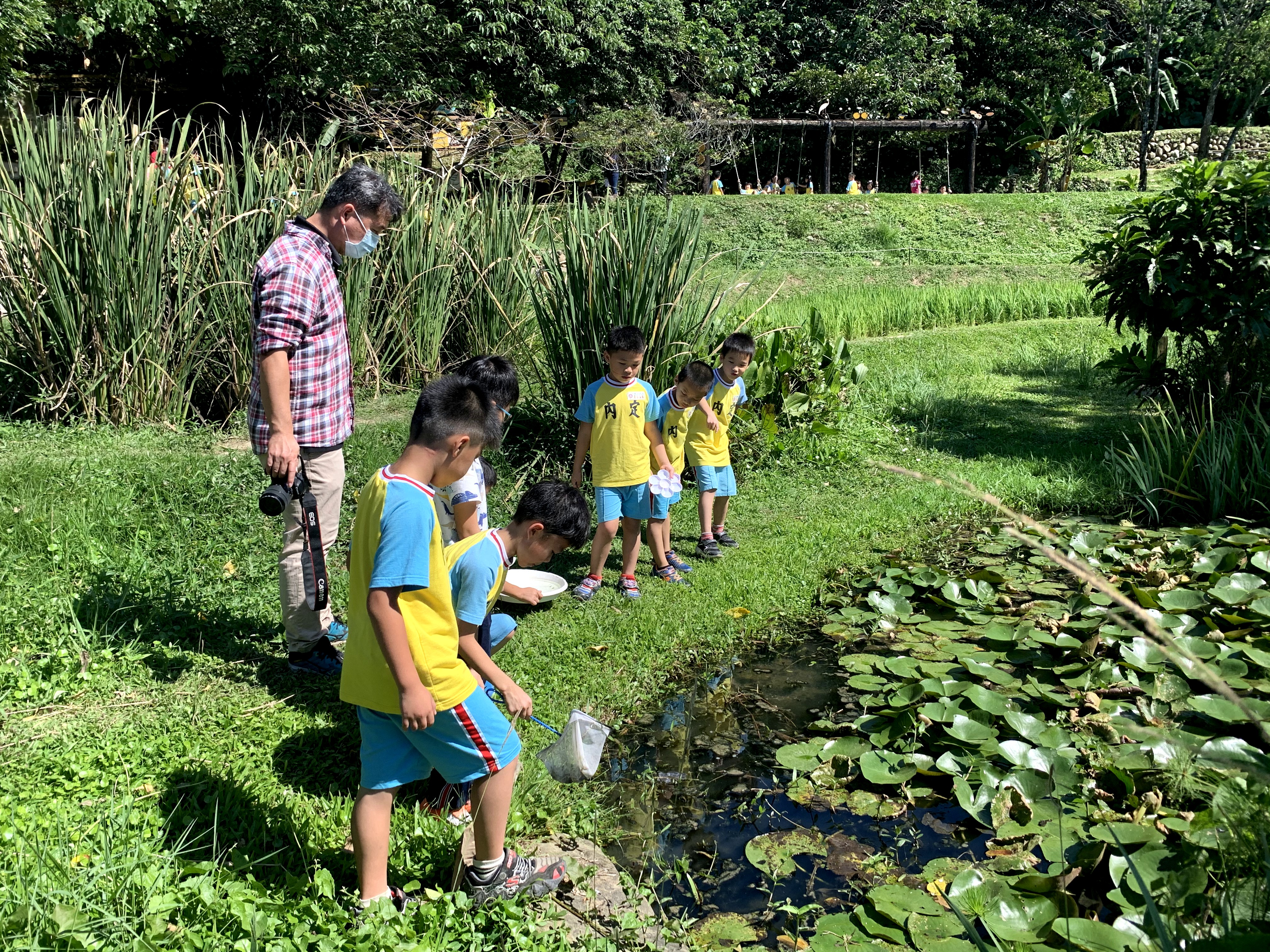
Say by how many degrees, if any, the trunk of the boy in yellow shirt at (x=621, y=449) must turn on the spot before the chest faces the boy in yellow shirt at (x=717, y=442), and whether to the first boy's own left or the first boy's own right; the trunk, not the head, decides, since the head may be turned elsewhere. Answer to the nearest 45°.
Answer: approximately 135° to the first boy's own left

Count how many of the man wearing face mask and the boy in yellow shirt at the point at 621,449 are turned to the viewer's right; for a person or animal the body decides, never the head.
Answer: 1

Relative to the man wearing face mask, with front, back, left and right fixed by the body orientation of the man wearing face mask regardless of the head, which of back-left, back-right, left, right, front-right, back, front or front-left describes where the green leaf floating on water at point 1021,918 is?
front-right

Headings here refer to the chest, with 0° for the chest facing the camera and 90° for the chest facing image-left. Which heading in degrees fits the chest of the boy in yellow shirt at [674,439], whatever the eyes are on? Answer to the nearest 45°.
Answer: approximately 315°

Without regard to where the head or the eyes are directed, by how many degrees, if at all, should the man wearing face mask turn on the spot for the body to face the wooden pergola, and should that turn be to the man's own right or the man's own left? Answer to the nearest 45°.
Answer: approximately 45° to the man's own left

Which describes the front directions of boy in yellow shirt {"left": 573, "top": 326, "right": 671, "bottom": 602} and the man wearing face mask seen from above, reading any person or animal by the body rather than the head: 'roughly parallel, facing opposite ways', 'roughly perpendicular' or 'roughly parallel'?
roughly perpendicular

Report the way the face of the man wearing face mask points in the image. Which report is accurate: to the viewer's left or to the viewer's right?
to the viewer's right

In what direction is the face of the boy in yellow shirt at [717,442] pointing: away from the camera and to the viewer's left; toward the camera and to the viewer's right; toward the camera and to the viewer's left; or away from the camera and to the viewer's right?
toward the camera and to the viewer's left

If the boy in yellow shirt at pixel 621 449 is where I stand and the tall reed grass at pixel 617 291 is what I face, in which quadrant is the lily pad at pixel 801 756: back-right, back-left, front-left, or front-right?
back-right

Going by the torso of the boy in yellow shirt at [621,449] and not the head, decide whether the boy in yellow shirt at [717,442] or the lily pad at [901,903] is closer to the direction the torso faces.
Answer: the lily pad

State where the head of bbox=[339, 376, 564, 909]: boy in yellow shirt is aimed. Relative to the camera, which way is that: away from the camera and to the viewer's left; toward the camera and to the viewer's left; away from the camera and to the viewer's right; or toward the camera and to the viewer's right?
away from the camera and to the viewer's right

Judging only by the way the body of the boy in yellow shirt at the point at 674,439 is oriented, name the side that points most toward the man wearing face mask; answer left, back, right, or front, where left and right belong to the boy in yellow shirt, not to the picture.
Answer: right

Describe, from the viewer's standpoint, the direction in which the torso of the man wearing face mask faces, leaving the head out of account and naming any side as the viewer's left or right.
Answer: facing to the right of the viewer
